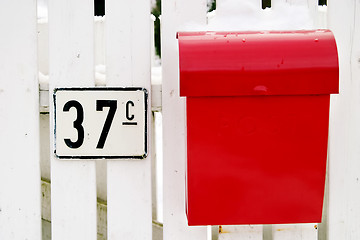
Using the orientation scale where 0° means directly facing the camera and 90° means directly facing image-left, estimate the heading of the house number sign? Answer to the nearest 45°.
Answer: approximately 0°

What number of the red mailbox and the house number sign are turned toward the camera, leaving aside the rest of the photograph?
2
